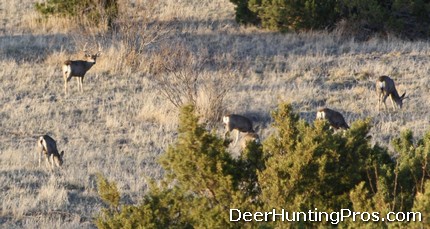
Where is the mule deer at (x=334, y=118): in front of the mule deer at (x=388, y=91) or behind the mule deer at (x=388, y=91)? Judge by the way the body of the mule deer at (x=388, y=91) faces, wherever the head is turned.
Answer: behind

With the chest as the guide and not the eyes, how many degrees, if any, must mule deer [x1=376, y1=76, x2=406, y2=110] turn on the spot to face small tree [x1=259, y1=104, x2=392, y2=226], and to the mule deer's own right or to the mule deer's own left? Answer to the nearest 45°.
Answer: approximately 135° to the mule deer's own right

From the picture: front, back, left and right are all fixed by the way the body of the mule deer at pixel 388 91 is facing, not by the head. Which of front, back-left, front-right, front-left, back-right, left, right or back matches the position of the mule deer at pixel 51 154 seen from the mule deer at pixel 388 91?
back

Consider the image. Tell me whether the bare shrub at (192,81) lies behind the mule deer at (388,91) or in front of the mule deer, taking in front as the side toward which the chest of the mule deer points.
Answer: behind

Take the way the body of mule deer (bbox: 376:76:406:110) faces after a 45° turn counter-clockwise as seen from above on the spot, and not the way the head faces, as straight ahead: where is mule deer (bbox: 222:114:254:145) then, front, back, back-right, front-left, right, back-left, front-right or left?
back-left

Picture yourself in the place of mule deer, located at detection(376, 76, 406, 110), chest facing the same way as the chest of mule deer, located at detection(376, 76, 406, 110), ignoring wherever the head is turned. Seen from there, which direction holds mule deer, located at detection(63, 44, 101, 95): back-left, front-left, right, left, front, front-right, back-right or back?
back-left

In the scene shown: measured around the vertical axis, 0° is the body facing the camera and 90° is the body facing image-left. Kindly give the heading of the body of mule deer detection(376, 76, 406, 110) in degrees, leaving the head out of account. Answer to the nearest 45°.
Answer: approximately 225°

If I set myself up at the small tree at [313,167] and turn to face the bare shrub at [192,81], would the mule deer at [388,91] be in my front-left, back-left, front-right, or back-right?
front-right
